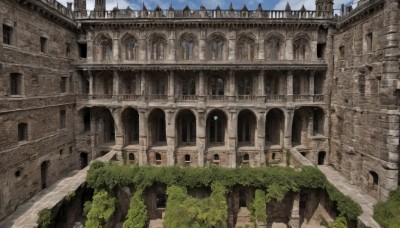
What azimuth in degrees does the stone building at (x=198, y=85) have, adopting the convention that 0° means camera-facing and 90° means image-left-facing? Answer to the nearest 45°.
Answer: approximately 0°
